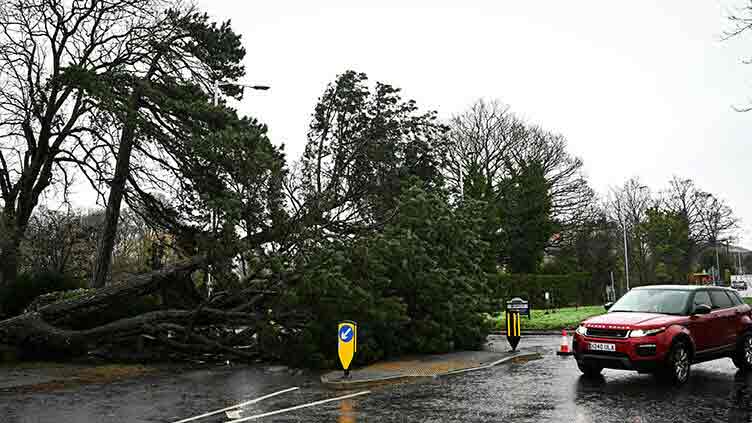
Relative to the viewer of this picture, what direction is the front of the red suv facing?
facing the viewer and to the left of the viewer

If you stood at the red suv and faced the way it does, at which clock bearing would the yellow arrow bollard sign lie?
The yellow arrow bollard sign is roughly at 1 o'clock from the red suv.

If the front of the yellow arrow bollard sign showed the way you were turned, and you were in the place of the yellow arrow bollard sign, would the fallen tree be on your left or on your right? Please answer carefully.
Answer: on your right

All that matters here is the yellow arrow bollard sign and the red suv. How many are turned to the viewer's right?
0

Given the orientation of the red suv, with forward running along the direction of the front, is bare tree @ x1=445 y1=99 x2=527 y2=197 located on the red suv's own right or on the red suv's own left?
on the red suv's own right

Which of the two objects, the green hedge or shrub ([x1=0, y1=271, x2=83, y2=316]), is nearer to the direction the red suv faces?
the shrub

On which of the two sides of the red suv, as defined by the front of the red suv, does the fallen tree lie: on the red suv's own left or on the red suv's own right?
on the red suv's own right

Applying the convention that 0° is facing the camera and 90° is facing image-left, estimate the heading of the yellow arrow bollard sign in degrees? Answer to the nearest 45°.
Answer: approximately 0°

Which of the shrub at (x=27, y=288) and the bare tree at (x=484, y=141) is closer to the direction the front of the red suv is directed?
the shrub

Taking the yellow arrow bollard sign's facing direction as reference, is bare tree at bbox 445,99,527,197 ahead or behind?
behind

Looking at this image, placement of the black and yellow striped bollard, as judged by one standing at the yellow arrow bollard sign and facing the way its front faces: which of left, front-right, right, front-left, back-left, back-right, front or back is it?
back-left
